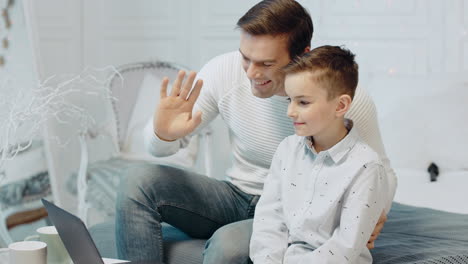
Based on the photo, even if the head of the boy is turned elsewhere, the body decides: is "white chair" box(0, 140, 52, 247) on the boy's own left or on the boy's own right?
on the boy's own right

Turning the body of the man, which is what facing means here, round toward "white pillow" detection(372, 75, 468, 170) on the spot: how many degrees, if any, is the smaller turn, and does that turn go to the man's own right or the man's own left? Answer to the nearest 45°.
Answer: approximately 180°

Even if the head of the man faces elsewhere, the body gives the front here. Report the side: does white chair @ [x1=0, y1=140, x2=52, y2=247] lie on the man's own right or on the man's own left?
on the man's own right

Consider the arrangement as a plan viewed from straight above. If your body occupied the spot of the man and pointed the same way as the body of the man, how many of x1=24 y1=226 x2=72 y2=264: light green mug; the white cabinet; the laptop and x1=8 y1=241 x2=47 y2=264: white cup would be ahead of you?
3

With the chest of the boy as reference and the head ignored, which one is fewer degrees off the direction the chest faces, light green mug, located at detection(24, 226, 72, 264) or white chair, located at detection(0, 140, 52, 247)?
the light green mug

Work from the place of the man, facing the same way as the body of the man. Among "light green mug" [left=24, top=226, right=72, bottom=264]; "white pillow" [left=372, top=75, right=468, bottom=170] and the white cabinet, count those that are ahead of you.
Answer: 1

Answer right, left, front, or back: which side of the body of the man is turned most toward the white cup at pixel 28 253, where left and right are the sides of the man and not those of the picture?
front

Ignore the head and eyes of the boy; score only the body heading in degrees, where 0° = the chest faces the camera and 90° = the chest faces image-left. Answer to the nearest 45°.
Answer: approximately 45°

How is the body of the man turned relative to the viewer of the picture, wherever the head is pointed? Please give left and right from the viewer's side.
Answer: facing the viewer and to the left of the viewer

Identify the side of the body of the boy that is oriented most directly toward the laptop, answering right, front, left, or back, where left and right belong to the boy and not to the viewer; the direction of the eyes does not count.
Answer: front

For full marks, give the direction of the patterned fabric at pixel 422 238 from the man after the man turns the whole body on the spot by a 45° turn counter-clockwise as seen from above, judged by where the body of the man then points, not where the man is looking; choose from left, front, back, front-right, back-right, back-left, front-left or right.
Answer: left

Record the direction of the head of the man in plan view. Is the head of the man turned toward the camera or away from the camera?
toward the camera

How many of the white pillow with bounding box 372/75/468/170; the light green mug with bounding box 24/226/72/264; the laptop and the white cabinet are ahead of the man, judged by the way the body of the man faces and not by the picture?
2

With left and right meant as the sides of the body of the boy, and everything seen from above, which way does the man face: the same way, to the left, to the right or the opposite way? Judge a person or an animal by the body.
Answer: the same way

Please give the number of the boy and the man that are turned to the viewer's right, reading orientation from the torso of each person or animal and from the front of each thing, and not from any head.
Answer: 0

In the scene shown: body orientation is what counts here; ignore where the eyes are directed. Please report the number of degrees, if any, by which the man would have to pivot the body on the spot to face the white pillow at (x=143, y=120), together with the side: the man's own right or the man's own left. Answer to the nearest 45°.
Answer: approximately 135° to the man's own right

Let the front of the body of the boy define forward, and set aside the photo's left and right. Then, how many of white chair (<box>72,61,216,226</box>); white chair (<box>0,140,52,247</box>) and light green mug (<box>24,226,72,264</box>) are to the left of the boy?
0

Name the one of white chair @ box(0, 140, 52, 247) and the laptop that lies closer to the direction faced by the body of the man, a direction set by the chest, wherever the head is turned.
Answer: the laptop
